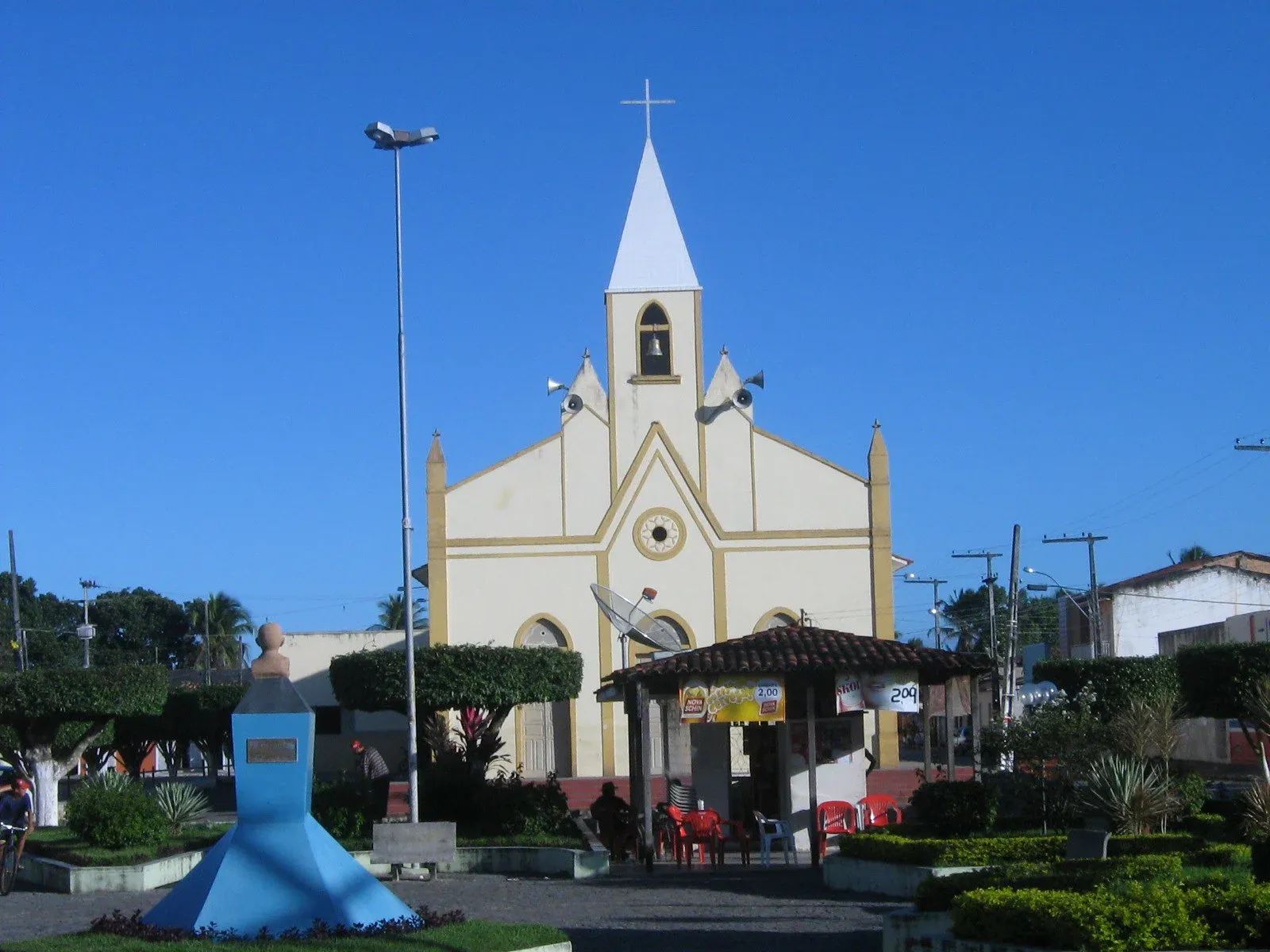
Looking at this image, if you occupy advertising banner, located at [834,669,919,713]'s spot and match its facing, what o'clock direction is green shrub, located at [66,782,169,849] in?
The green shrub is roughly at 3 o'clock from the advertising banner.

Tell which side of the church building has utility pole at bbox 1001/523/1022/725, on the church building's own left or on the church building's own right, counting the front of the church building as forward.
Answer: on the church building's own left

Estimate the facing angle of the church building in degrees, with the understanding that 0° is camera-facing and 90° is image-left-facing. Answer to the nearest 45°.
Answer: approximately 0°

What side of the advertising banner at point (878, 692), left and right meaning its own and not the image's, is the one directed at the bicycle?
right

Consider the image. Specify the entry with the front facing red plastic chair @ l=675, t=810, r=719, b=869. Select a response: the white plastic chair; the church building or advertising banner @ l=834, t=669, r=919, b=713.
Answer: the church building
